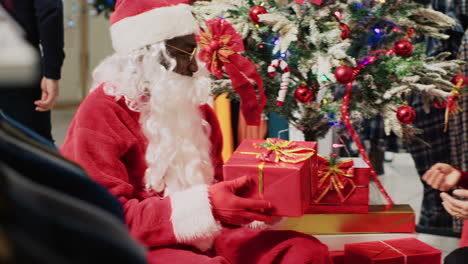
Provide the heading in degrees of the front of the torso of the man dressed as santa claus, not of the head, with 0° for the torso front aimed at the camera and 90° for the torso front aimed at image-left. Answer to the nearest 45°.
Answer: approximately 315°

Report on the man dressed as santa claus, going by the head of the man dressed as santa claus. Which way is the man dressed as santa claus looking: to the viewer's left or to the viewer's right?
to the viewer's right

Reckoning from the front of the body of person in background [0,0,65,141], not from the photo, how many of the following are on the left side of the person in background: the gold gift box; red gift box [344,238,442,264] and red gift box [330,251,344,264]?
3

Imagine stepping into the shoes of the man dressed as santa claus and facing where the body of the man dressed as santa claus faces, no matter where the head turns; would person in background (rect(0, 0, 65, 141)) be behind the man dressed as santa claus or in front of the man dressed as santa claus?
behind

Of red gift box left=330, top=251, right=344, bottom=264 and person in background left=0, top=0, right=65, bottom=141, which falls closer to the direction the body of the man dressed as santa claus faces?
the red gift box

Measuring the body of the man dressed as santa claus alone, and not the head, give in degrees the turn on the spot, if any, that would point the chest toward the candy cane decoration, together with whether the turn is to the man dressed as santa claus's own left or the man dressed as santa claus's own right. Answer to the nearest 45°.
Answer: approximately 90° to the man dressed as santa claus's own left

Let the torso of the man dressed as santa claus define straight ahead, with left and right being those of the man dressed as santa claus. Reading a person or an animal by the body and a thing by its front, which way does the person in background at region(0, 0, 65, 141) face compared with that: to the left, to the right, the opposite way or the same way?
to the right

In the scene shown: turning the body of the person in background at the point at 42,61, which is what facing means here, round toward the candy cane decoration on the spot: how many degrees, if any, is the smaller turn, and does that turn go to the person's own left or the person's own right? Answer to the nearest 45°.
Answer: approximately 90° to the person's own left

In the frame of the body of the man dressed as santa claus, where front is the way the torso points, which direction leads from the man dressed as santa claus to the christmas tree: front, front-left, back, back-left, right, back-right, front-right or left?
left

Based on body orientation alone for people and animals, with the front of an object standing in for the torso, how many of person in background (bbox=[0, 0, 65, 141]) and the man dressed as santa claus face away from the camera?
0
